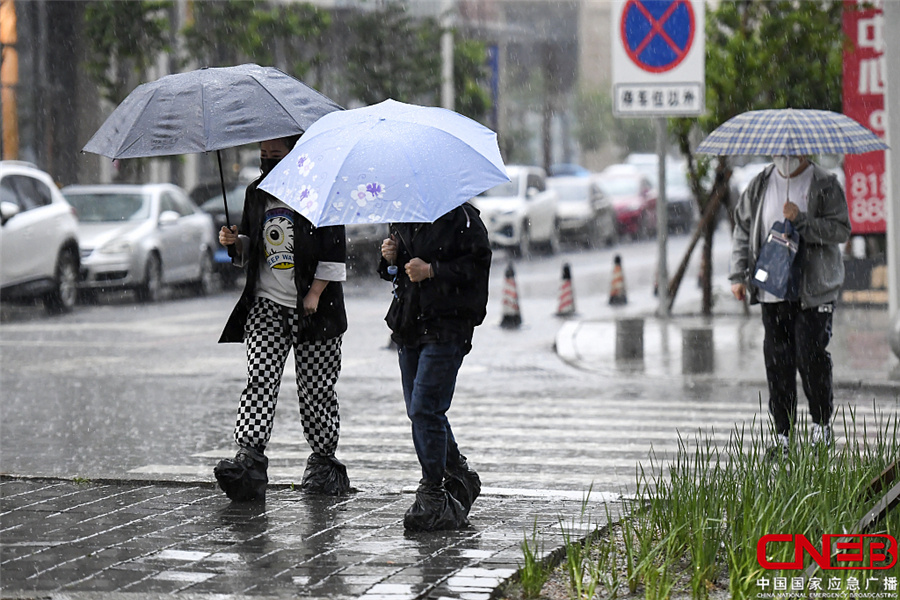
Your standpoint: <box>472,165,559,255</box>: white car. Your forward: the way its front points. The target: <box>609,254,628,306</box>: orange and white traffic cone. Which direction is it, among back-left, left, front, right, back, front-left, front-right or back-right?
front-left

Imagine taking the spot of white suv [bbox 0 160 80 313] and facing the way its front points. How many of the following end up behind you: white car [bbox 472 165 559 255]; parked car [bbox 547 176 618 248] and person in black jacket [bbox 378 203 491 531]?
2

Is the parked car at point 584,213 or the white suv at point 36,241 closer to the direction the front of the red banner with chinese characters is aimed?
the white suv

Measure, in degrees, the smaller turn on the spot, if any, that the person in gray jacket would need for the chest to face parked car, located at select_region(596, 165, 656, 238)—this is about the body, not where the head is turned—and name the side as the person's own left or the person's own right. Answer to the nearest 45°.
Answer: approximately 180°

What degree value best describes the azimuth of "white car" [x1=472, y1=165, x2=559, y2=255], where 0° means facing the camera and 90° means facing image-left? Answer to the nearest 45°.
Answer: approximately 45°

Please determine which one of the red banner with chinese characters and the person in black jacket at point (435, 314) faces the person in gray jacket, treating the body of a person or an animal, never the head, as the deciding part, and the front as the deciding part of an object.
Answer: the red banner with chinese characters

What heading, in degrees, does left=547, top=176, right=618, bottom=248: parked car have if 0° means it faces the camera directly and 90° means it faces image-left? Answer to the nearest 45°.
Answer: approximately 45°

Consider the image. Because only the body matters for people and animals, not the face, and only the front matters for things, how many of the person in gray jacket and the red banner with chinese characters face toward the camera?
2

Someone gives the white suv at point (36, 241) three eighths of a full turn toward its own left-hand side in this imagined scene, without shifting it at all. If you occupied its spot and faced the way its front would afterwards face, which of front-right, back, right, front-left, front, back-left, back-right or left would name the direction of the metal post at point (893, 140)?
front-right

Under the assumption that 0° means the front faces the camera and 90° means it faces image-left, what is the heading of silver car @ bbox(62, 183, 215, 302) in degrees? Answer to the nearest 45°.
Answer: approximately 45°

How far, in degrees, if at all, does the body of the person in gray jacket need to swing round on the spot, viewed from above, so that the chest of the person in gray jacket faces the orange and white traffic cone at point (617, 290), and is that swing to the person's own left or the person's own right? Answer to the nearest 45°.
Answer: approximately 180°

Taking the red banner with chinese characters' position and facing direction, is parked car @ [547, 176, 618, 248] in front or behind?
behind
